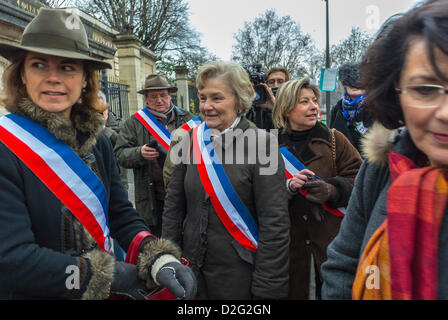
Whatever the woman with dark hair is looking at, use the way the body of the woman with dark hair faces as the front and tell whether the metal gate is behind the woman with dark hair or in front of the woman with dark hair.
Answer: behind

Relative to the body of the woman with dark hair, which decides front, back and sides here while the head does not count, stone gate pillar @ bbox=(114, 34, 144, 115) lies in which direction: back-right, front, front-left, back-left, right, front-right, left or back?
back

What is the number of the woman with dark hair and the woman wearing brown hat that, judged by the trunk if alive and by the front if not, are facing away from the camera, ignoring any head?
0

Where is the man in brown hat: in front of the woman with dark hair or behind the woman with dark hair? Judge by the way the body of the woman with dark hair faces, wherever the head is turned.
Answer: behind

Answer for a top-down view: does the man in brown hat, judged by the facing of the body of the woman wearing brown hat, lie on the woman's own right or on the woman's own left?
on the woman's own left

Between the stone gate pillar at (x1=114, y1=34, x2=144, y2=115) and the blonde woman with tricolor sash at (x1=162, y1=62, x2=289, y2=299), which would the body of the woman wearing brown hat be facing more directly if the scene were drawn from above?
the blonde woman with tricolor sash

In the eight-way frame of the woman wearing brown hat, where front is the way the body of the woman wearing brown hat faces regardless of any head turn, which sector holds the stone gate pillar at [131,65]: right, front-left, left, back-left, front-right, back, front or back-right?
back-left

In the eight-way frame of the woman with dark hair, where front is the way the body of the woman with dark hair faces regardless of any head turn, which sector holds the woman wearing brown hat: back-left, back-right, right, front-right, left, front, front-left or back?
back-right

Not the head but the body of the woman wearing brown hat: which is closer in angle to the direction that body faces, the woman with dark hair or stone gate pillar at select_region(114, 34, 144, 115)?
the woman with dark hair

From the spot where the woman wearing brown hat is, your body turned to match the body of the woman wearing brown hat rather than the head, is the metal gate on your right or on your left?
on your left
